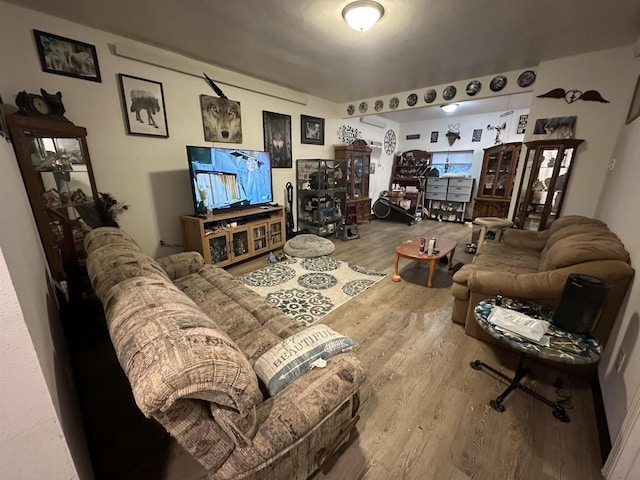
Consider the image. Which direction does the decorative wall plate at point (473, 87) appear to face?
toward the camera

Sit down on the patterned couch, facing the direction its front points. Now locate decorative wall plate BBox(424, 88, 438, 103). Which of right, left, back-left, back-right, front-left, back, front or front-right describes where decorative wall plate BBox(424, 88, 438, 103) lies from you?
front

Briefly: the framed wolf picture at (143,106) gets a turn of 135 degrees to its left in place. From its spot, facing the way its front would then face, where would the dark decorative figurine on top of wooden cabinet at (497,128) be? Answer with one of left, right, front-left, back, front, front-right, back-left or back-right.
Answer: right

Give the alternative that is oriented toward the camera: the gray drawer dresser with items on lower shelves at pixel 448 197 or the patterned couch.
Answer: the gray drawer dresser with items on lower shelves

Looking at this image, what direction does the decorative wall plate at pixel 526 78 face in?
toward the camera

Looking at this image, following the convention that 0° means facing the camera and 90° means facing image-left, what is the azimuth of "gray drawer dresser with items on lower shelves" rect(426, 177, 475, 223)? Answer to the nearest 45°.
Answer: approximately 0°

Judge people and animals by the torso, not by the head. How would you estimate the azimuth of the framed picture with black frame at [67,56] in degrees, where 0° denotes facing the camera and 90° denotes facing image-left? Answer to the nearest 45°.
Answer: approximately 315°

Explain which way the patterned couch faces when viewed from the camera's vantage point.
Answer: facing away from the viewer and to the right of the viewer

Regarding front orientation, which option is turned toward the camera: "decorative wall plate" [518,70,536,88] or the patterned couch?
the decorative wall plate

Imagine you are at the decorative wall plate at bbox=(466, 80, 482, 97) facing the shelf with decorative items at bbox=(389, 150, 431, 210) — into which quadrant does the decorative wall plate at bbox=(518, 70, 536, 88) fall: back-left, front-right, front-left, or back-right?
back-right

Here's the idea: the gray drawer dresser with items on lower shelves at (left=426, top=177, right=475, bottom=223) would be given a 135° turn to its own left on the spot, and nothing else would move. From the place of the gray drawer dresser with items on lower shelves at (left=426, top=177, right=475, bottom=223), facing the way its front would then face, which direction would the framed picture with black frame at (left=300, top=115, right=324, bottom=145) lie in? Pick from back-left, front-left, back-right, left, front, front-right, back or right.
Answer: back

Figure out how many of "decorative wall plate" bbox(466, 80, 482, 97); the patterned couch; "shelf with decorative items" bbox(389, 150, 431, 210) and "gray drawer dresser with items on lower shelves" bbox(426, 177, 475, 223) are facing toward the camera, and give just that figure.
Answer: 3

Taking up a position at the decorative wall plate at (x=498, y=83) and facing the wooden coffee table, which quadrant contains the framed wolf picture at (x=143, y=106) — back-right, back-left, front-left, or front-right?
front-right

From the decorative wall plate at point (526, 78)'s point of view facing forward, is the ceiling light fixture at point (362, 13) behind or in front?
in front

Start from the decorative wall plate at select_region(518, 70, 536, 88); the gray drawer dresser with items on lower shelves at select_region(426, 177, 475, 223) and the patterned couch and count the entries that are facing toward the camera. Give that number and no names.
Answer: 2

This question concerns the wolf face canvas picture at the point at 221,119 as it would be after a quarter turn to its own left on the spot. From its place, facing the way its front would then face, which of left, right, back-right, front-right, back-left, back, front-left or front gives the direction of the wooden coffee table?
right

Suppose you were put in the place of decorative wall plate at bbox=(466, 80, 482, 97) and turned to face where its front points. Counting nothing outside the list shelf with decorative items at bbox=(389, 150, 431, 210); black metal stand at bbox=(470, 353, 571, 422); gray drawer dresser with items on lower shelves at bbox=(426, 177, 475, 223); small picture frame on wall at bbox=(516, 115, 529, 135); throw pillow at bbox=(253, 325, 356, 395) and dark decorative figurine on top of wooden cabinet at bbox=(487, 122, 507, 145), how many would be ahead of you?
2

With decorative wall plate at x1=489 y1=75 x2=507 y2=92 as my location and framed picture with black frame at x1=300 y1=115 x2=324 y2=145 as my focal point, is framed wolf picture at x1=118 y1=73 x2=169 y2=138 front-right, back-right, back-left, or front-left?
front-left
